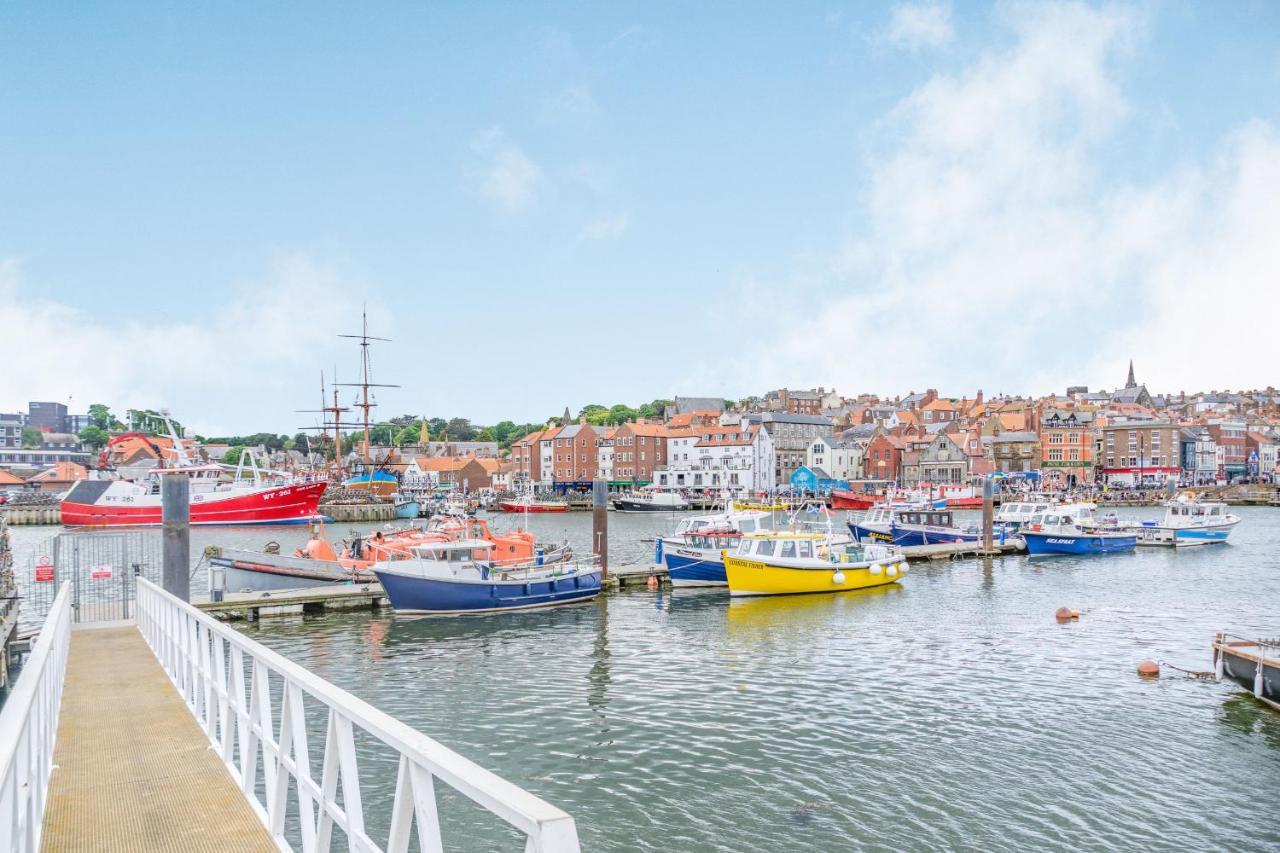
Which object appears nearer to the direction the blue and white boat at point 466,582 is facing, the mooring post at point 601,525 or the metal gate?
the metal gate

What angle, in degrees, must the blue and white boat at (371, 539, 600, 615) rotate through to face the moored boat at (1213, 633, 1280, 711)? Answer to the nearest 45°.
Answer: approximately 135° to its left

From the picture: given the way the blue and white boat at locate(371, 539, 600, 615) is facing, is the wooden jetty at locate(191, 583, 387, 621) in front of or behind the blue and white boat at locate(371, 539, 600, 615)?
in front

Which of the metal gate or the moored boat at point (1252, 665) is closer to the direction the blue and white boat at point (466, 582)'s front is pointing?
the metal gate

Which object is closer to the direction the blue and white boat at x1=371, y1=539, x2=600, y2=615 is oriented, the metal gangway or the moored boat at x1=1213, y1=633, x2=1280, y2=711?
the metal gangway

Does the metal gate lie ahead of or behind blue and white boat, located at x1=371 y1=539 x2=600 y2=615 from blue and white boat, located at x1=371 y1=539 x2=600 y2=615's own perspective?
ahead

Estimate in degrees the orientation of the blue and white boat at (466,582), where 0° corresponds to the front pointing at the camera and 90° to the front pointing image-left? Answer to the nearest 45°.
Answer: approximately 90°

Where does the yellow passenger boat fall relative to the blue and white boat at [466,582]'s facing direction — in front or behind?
behind

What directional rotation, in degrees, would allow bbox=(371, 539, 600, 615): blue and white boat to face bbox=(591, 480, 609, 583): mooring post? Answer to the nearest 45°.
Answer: approximately 135° to its right

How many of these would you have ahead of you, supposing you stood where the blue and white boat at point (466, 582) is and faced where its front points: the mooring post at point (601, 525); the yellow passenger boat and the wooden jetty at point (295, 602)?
1

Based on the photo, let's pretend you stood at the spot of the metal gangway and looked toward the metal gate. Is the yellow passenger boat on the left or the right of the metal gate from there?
right
